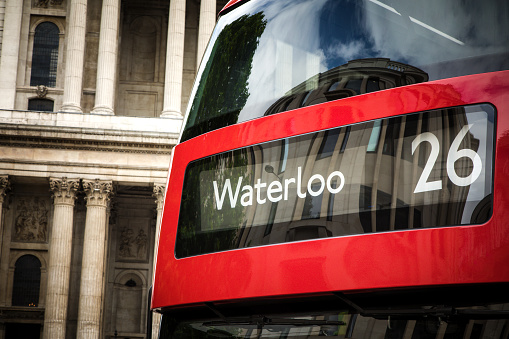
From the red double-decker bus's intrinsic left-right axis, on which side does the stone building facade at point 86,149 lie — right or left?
on its right

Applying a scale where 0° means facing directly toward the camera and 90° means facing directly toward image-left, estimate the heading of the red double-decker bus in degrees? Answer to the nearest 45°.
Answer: approximately 45°

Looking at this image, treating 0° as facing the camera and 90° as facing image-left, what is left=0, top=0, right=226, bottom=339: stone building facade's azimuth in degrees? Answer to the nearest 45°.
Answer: approximately 0°

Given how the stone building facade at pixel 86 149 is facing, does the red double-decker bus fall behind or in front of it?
in front

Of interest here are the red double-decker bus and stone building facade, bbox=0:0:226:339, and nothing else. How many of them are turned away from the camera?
0
